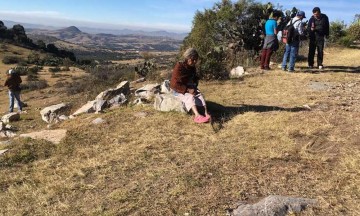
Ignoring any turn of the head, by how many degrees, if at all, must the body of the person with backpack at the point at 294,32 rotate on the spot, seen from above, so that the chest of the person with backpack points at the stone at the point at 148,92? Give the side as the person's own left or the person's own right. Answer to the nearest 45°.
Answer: approximately 180°

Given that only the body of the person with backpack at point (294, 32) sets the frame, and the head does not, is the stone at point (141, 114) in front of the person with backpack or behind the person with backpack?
behind

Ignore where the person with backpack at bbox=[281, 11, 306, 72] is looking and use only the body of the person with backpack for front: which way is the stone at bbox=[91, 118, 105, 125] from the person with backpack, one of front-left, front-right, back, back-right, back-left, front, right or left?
back

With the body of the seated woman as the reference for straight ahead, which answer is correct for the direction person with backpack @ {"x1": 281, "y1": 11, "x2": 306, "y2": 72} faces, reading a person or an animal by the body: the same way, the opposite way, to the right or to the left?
to the left

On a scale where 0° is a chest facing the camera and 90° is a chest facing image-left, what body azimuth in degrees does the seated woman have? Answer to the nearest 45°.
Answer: approximately 315°

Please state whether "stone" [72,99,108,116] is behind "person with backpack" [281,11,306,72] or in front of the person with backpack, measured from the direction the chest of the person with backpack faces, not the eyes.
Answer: behind

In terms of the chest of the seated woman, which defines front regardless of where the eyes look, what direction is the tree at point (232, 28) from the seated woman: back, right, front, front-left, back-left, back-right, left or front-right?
back-left

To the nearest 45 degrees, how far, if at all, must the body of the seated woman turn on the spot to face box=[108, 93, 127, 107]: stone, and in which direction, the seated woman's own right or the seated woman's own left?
approximately 180°

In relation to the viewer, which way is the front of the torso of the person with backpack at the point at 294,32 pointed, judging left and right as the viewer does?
facing away from the viewer and to the right of the viewer

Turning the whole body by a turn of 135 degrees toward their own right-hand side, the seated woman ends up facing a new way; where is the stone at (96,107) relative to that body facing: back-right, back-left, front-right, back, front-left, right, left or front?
front-right

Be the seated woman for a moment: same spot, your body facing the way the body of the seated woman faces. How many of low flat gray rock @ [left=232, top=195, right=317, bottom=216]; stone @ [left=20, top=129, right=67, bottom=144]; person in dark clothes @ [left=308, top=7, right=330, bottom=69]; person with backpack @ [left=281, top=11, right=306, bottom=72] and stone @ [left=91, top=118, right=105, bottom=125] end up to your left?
2

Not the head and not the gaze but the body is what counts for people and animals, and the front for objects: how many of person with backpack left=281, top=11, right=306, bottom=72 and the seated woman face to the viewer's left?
0
